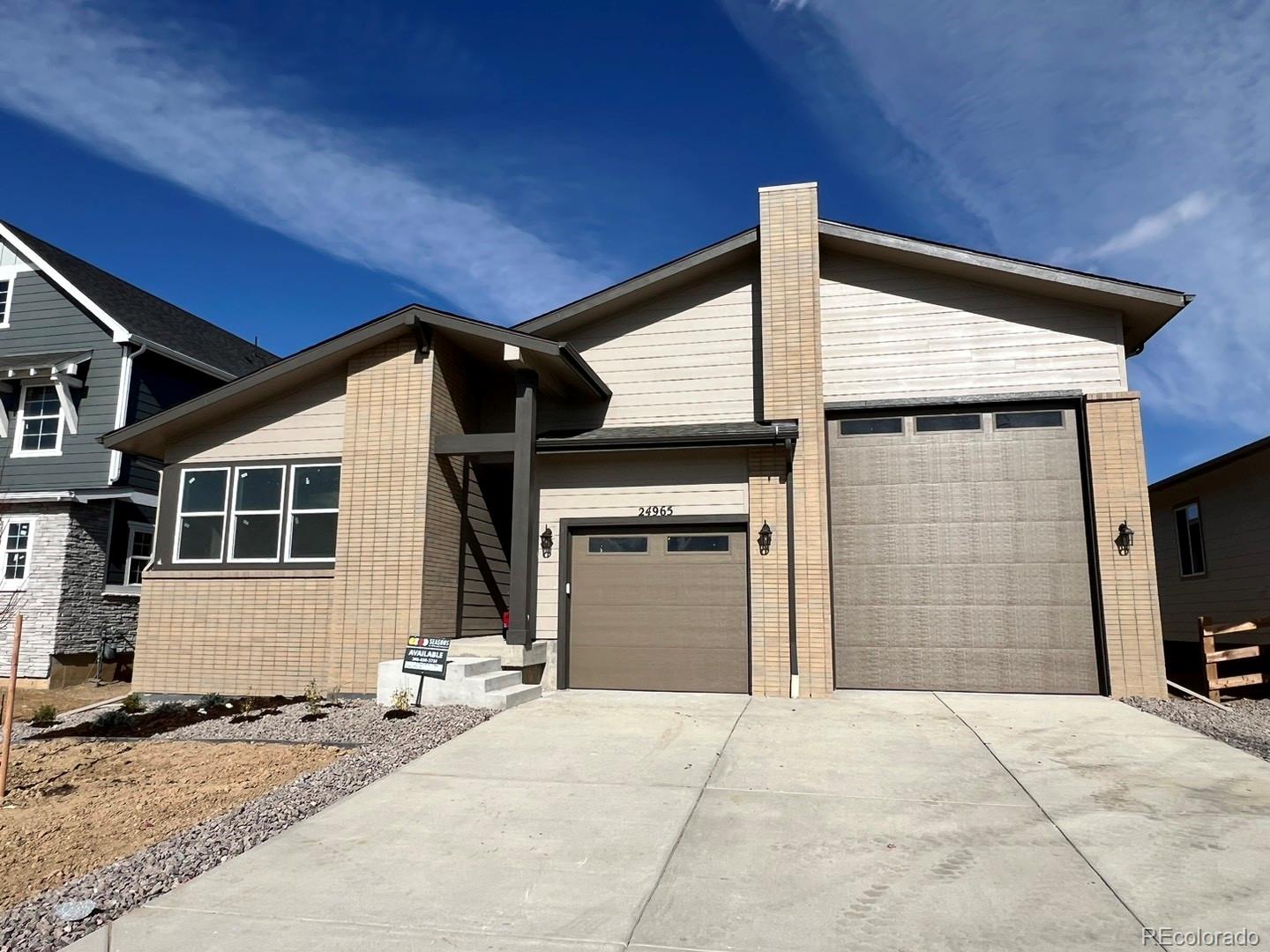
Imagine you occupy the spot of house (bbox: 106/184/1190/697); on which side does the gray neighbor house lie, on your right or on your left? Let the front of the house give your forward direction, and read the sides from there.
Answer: on your right

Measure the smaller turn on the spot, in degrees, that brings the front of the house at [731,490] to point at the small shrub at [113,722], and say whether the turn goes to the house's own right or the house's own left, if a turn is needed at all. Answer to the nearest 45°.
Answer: approximately 90° to the house's own right

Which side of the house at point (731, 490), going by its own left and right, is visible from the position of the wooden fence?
left

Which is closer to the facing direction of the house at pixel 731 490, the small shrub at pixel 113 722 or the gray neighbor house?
the small shrub

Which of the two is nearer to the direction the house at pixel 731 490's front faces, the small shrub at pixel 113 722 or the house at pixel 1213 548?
the small shrub

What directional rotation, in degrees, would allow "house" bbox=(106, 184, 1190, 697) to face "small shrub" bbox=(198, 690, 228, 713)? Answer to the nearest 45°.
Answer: approximately 90° to its right

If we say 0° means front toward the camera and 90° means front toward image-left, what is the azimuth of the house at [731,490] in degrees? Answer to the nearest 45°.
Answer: approximately 0°

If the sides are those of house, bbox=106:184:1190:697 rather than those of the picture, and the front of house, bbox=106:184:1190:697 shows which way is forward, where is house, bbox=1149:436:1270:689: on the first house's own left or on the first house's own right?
on the first house's own left

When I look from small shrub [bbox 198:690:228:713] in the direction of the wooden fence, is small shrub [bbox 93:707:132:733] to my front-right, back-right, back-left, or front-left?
back-right
